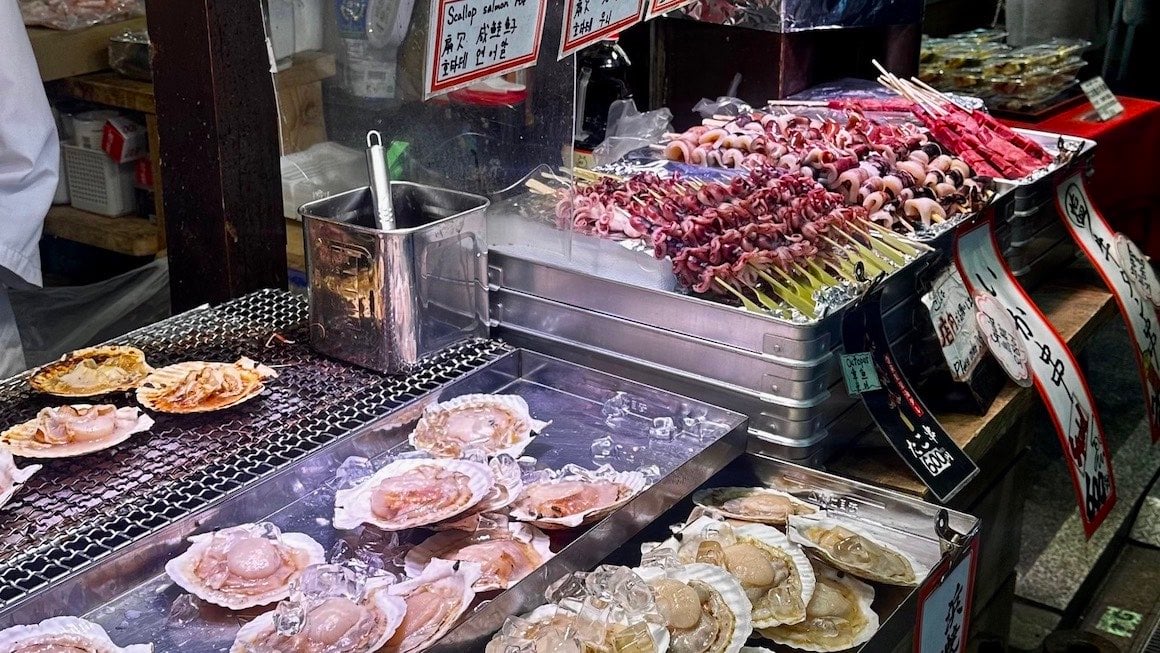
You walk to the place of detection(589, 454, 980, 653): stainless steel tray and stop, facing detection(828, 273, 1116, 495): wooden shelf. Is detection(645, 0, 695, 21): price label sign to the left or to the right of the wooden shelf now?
left

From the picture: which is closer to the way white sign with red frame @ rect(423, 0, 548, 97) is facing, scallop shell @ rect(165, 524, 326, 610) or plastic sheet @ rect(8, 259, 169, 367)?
the scallop shell

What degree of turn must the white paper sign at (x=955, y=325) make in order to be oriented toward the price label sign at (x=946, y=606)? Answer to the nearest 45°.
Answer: approximately 45° to its right

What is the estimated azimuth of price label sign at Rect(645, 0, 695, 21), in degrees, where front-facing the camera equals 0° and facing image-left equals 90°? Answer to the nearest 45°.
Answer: approximately 315°

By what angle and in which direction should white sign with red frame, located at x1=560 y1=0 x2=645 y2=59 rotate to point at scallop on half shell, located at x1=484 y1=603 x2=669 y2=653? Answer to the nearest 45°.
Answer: approximately 45° to its right

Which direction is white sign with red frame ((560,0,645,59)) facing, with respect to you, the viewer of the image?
facing the viewer and to the right of the viewer

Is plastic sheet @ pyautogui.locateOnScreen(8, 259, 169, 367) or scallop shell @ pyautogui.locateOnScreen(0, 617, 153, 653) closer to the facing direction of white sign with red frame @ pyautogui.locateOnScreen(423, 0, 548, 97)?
the scallop shell

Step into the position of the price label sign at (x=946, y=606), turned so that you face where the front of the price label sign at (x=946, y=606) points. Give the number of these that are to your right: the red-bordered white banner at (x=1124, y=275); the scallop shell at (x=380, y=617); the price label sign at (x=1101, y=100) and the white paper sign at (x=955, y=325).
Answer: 1

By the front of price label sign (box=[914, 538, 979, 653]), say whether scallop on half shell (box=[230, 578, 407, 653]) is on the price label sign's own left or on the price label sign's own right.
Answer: on the price label sign's own right

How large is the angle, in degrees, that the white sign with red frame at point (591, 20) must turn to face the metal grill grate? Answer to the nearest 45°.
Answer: approximately 90° to its right

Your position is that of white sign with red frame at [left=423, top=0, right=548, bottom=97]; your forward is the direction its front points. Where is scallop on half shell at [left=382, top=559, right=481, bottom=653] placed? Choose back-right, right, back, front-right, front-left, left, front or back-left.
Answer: front-right

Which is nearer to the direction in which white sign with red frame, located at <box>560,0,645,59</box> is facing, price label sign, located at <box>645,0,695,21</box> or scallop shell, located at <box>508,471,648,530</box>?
the scallop shell

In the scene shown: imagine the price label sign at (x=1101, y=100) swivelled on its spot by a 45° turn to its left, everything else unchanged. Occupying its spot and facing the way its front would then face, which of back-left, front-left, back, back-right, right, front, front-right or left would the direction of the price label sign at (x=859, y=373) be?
right

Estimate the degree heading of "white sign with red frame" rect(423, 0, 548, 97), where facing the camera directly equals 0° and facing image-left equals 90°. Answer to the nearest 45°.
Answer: approximately 315°
